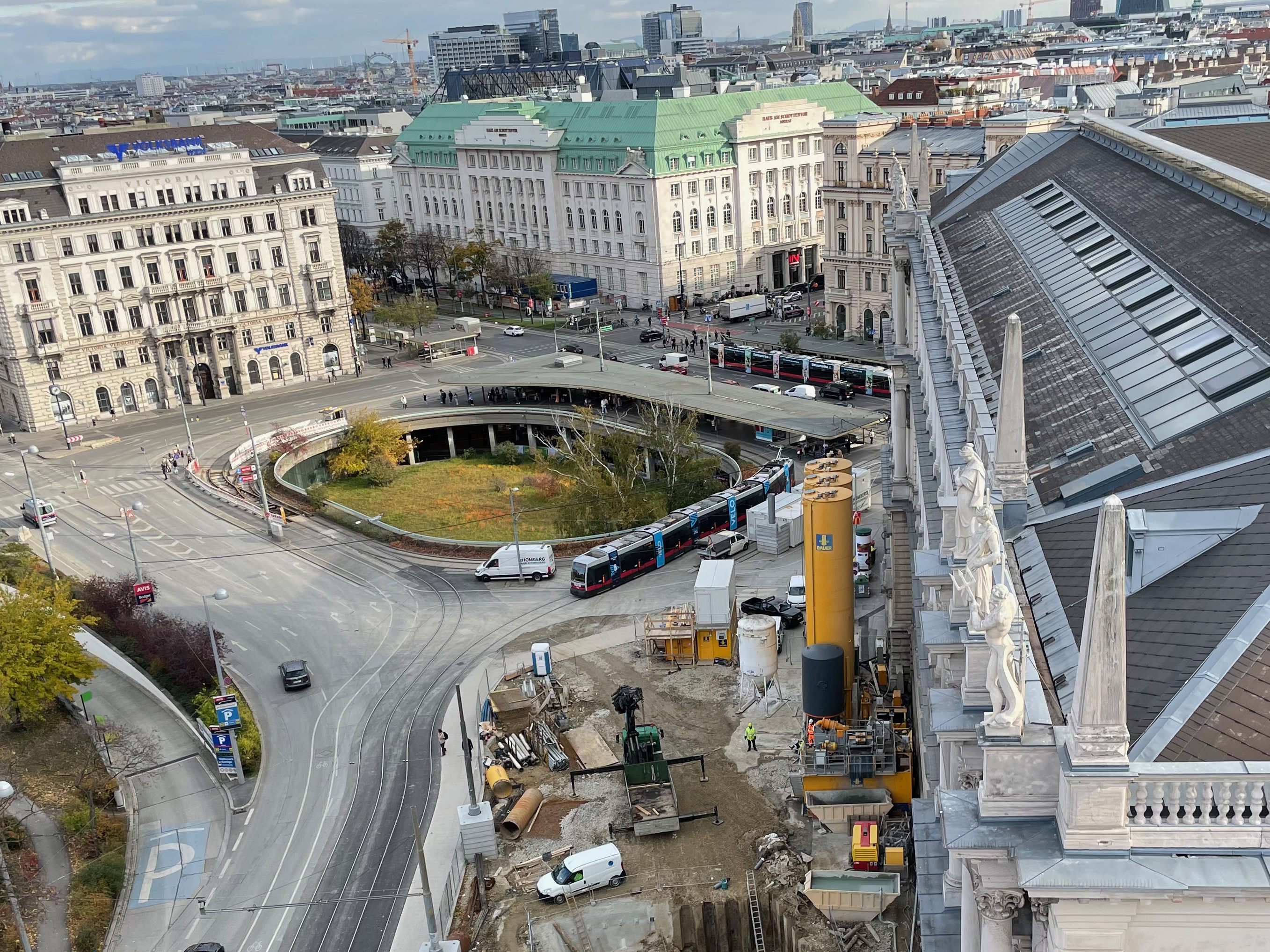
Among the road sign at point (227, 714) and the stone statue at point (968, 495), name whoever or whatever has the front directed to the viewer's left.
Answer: the stone statue

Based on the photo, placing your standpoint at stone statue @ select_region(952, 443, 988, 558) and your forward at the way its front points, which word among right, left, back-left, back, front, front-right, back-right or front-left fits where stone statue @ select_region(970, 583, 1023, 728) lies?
left

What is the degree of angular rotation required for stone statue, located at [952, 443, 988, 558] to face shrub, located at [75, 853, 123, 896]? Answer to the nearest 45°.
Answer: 0° — it already faces it

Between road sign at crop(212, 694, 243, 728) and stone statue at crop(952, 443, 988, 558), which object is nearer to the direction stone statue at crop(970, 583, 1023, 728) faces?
the road sign

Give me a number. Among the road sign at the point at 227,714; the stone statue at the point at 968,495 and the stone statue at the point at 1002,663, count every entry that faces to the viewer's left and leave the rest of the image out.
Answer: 2

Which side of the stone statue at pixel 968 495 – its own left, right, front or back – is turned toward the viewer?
left

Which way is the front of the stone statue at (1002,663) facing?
to the viewer's left

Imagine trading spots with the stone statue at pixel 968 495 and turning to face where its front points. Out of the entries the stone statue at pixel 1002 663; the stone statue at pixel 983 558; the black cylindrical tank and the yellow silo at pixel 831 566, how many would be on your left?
2

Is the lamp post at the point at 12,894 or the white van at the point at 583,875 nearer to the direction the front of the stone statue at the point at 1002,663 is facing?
the lamp post

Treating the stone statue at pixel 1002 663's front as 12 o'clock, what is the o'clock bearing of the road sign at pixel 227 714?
The road sign is roughly at 1 o'clock from the stone statue.

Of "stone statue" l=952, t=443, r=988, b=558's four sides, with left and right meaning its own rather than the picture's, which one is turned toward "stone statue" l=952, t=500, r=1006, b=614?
left

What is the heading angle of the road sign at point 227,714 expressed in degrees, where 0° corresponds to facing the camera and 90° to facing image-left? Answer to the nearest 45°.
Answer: approximately 0°
